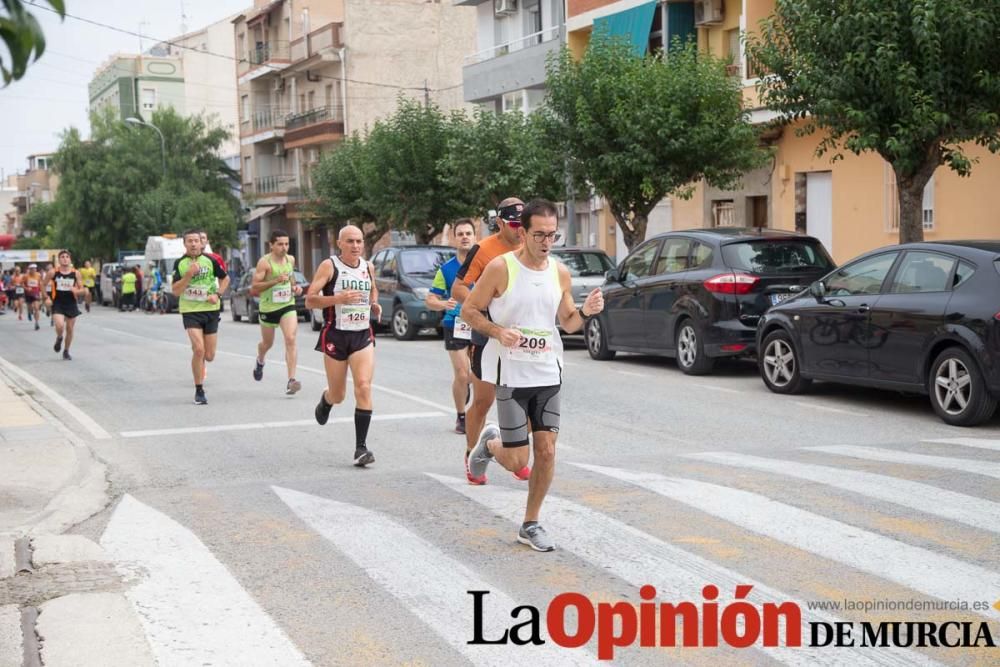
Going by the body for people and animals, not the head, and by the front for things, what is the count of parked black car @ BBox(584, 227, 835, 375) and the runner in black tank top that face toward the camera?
1

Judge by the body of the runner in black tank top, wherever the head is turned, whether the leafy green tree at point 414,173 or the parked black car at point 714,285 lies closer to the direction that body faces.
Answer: the parked black car

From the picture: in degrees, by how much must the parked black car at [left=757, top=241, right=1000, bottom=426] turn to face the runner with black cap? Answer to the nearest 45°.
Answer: approximately 90° to its left

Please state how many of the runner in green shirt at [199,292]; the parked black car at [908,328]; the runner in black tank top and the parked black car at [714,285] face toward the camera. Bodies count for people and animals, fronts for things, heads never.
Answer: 2

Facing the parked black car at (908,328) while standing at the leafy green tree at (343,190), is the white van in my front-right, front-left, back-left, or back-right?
back-right

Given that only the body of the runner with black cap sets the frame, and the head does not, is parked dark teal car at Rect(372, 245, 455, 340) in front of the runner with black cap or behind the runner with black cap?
behind

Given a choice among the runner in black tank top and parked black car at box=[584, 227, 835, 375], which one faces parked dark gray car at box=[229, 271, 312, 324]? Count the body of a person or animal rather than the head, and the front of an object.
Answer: parked black car at box=[584, 227, 835, 375]

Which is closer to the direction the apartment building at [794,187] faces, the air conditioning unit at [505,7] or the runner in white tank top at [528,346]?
the runner in white tank top

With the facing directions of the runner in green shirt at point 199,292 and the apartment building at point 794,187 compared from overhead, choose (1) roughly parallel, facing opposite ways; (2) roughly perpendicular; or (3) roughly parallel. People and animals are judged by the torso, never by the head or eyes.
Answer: roughly perpendicular

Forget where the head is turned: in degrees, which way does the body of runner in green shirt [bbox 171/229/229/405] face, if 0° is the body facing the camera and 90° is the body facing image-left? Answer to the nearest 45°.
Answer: approximately 0°

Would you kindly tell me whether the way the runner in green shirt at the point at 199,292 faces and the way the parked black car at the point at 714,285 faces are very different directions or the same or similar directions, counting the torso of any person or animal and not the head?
very different directions

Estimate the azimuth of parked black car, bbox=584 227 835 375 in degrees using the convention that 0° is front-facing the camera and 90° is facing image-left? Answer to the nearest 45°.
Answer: approximately 135°
